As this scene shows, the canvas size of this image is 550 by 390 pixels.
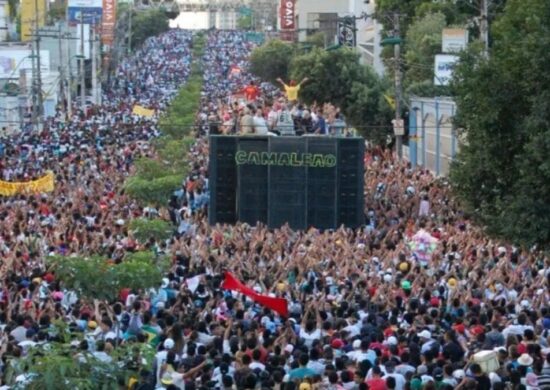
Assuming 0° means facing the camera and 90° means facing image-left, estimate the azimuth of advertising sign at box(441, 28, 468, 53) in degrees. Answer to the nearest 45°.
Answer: approximately 0°

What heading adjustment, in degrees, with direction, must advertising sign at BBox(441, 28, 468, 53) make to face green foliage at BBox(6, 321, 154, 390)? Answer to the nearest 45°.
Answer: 0° — it already faces it

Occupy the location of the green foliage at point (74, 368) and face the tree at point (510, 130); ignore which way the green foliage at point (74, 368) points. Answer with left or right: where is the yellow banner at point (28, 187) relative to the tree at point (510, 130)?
left

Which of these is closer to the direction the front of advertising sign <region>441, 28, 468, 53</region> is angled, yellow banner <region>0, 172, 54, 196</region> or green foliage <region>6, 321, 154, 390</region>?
the green foliage

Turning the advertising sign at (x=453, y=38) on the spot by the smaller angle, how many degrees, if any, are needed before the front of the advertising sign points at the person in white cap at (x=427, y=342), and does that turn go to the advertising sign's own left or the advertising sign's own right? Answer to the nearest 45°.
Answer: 0° — it already faces them

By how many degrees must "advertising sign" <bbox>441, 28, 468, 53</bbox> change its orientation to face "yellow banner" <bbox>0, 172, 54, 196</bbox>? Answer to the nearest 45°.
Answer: approximately 45° to its right

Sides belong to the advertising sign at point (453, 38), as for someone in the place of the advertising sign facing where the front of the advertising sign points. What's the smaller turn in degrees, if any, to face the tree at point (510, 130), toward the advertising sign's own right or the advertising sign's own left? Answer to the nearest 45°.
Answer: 0° — it already faces it

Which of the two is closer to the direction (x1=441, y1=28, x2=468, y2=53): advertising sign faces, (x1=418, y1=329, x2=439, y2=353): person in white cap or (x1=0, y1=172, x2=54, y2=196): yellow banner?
the person in white cap

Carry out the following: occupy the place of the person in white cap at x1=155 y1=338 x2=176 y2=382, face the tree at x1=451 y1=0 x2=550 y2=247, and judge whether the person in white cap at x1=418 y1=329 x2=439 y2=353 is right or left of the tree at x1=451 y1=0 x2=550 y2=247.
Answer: right
